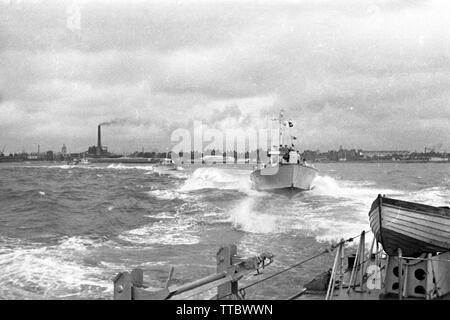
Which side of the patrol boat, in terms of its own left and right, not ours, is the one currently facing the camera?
front
